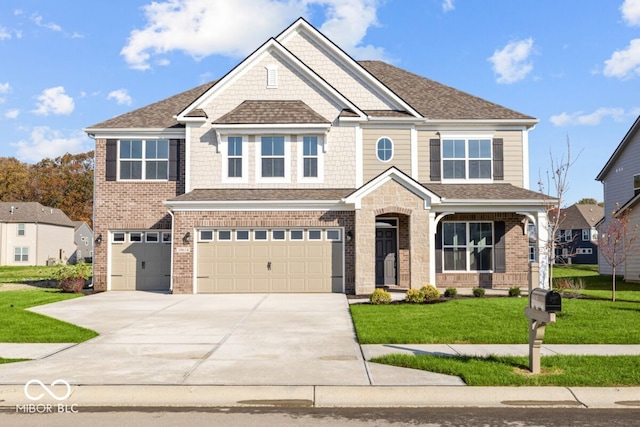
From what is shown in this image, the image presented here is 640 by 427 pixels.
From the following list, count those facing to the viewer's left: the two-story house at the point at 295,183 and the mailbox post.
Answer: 0

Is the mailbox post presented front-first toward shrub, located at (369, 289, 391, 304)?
no

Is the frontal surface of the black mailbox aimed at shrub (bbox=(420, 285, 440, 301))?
no

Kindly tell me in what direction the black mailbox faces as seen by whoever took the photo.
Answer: facing the viewer and to the right of the viewer

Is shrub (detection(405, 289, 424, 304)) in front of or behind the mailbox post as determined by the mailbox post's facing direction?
behind

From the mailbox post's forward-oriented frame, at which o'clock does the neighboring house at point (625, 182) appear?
The neighboring house is roughly at 8 o'clock from the mailbox post.

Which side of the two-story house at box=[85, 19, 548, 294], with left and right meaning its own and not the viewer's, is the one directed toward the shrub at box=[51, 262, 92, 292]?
right

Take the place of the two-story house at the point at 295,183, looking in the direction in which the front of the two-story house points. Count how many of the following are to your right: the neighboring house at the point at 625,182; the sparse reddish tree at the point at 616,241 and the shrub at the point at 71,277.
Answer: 1

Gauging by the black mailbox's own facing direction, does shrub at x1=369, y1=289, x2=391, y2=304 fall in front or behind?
behind

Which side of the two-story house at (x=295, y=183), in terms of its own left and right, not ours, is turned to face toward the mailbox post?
front

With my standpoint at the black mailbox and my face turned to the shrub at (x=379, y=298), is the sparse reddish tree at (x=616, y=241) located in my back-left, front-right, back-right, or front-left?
front-right

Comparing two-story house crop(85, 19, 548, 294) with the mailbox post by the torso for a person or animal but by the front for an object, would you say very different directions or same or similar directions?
same or similar directions

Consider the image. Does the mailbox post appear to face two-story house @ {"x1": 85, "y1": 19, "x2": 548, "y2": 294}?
no

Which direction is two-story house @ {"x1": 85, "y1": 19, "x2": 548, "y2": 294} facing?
toward the camera

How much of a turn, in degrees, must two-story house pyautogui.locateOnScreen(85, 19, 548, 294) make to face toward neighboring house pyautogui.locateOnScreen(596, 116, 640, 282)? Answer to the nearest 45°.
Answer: approximately 135° to its left

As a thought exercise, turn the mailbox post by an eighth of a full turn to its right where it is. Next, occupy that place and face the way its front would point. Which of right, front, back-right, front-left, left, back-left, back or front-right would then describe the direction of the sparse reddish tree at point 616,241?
back

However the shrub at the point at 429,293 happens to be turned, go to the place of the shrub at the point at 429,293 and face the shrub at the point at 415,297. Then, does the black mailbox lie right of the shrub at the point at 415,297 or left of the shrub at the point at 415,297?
left

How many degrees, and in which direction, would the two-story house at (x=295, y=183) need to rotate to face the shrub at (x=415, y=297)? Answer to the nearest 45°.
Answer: approximately 45° to its left

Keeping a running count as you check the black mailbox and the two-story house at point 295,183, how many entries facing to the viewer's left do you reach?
0
